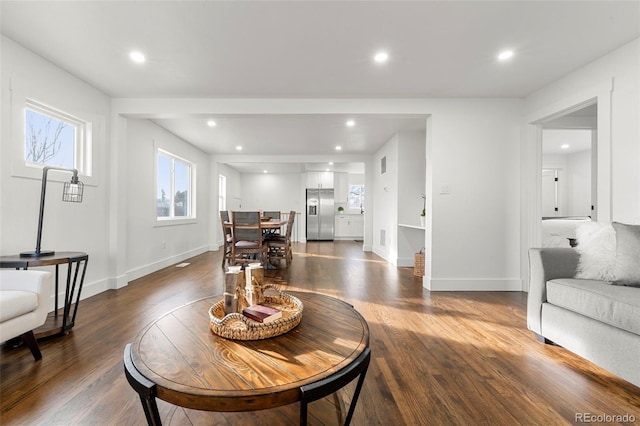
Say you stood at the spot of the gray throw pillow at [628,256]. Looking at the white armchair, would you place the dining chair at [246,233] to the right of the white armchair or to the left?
right

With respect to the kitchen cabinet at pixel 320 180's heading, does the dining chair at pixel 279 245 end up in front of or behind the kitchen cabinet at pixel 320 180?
in front

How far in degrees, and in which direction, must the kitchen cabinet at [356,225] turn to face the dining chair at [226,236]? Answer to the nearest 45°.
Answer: approximately 45° to its right

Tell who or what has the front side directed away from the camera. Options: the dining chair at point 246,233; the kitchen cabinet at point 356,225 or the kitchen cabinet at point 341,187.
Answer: the dining chair

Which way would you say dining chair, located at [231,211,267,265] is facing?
away from the camera

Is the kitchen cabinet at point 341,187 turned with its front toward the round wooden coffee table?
yes

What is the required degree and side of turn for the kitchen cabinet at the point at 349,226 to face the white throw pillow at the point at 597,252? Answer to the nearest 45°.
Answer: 0° — it already faces it

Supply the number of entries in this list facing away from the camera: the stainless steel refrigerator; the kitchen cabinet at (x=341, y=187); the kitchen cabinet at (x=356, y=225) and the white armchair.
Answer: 0

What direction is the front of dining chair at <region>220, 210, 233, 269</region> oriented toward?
to the viewer's right

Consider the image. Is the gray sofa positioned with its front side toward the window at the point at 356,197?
no

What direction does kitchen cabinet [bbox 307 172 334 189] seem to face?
toward the camera

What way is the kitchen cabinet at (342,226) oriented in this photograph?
toward the camera

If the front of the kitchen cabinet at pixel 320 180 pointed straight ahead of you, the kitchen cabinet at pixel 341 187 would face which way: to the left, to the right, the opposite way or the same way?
the same way

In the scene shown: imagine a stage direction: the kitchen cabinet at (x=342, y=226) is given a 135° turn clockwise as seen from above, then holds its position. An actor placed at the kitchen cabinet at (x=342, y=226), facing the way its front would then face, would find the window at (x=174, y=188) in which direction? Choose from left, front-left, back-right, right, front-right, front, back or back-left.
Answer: left

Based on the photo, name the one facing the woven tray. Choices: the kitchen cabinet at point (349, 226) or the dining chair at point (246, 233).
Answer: the kitchen cabinet

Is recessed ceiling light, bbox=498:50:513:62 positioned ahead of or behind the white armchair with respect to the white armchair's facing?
ahead

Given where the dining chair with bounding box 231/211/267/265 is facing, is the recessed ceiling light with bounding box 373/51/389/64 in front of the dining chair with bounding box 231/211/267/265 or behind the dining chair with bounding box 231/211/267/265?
behind

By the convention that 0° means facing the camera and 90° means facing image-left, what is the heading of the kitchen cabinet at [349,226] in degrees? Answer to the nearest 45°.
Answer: approximately 0°

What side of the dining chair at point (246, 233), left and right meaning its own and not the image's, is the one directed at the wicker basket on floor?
right

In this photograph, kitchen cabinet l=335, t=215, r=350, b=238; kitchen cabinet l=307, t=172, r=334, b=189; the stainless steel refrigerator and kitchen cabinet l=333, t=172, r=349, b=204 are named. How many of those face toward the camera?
4
